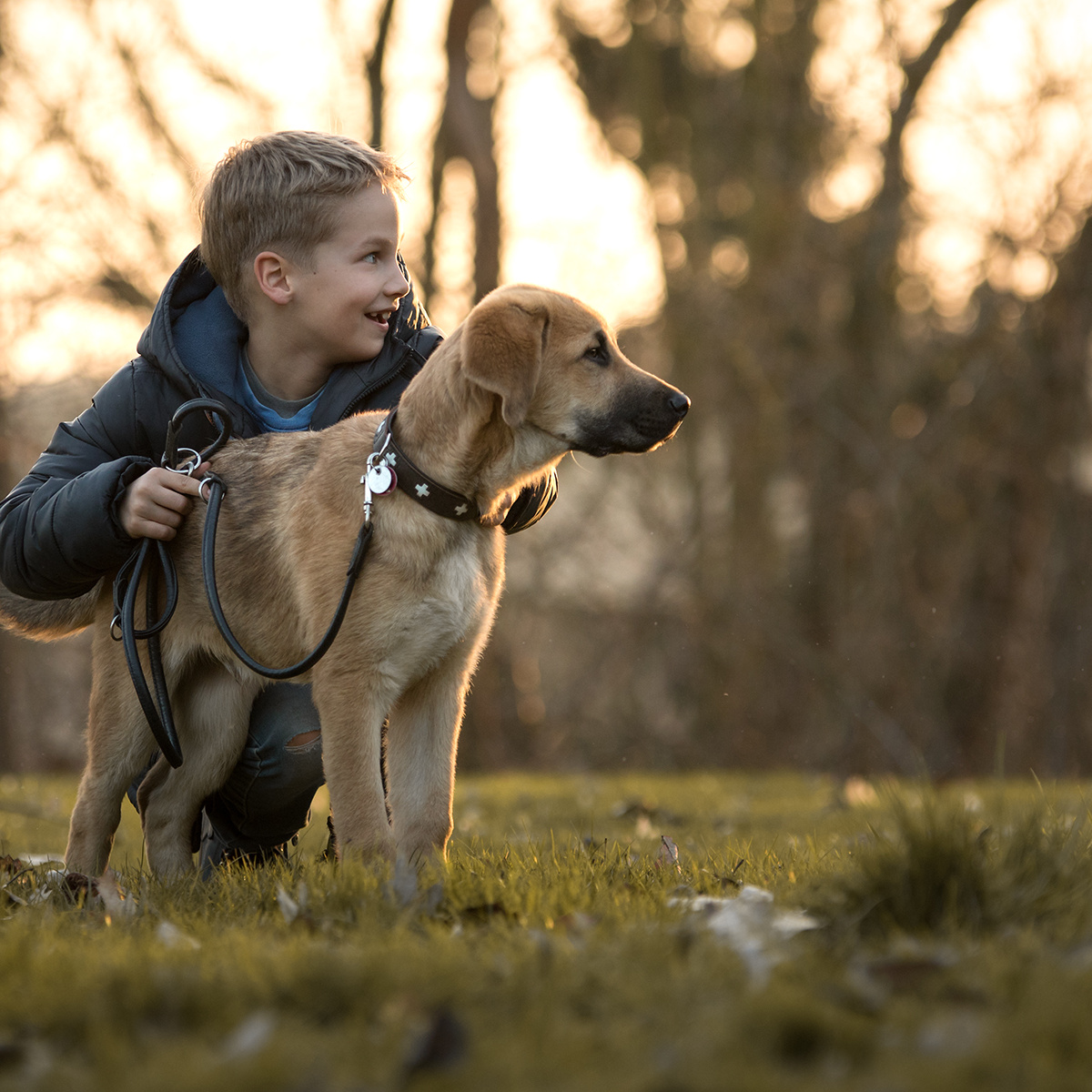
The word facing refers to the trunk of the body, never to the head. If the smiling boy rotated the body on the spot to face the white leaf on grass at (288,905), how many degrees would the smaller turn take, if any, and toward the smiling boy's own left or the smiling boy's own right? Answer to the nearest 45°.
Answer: approximately 45° to the smiling boy's own right

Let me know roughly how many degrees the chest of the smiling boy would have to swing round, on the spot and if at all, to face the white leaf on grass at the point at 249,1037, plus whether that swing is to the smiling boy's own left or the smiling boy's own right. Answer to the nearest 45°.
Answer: approximately 45° to the smiling boy's own right

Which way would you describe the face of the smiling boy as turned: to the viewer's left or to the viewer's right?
to the viewer's right

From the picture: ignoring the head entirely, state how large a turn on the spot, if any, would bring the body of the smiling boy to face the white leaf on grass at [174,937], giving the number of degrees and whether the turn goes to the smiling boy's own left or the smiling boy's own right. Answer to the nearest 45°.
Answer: approximately 45° to the smiling boy's own right

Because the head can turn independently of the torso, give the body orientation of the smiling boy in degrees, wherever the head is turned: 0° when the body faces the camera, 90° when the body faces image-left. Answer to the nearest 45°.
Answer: approximately 315°
